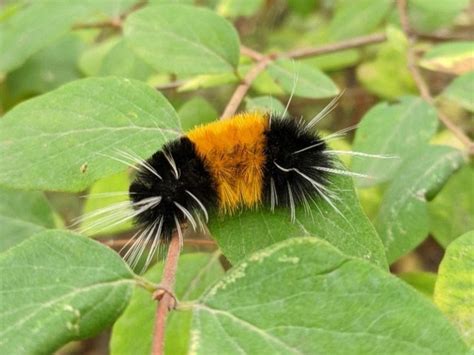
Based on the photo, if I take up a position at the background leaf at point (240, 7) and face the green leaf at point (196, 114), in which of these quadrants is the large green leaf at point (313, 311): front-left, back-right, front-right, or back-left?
front-left
